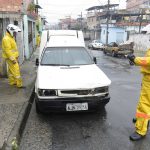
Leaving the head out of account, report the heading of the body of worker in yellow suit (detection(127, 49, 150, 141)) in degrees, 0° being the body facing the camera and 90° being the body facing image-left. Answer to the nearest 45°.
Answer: approximately 90°

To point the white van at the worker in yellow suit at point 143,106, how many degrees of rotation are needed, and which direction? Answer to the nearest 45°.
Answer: approximately 45° to its left

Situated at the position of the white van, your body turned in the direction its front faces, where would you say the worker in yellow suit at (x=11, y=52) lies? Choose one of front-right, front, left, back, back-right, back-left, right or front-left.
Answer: back-right

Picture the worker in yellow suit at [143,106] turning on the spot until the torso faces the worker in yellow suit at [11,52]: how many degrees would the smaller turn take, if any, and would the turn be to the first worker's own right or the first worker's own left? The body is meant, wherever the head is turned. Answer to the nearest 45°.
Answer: approximately 45° to the first worker's own right

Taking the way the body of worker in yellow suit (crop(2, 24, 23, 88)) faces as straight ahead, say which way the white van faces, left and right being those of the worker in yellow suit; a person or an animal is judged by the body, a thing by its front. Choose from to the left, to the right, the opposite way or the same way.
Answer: to the right

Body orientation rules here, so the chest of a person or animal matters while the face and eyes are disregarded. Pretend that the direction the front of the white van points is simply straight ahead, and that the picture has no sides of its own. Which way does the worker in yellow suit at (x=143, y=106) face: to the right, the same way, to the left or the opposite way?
to the right

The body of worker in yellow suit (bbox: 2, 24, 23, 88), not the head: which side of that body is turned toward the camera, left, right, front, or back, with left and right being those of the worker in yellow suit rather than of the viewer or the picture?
right
